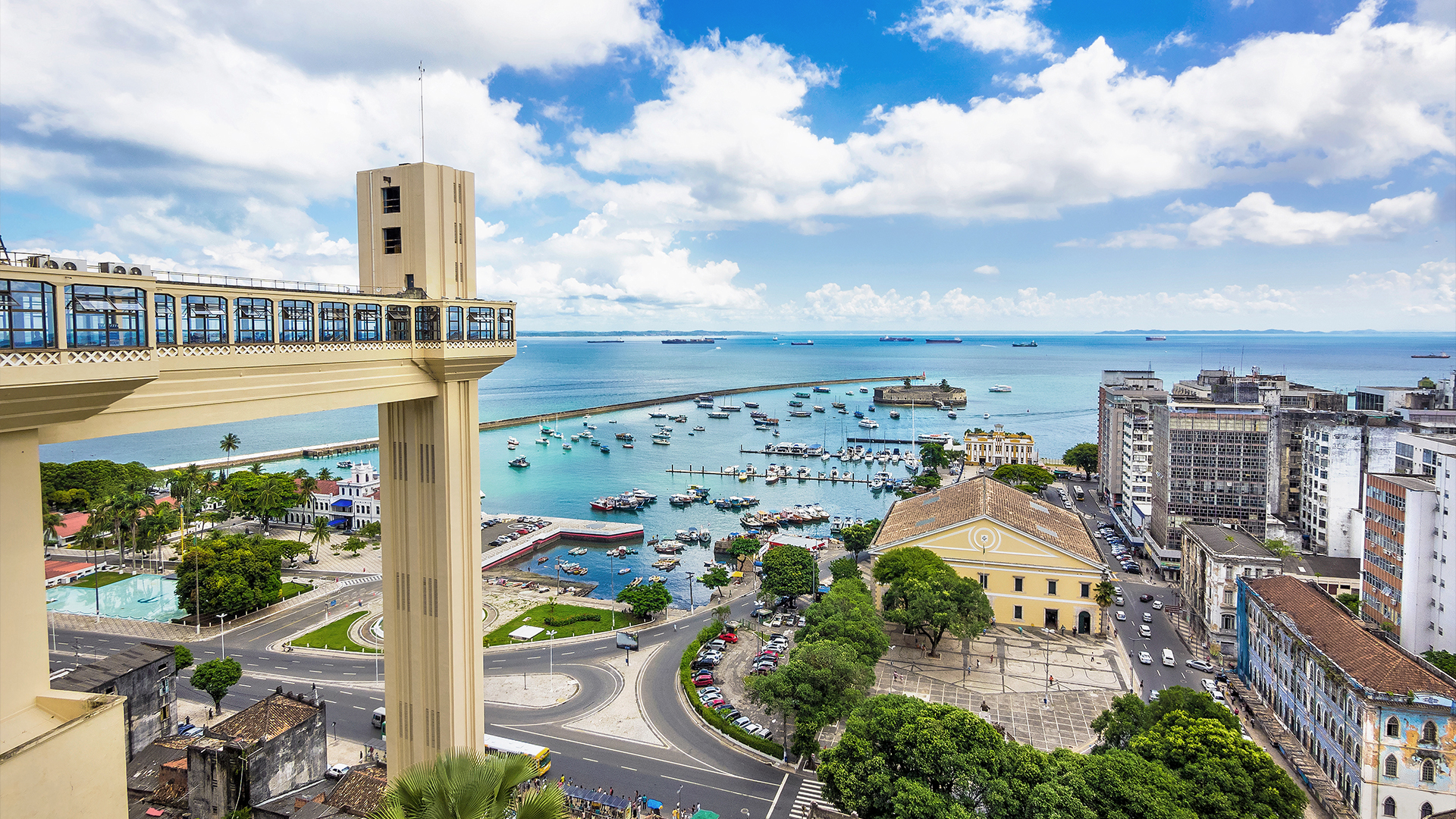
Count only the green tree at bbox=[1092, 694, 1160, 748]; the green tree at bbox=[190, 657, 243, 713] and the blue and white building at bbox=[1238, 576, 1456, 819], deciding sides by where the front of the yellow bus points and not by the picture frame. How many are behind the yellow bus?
1

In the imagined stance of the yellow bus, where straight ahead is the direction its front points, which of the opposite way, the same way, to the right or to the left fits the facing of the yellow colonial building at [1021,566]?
to the right

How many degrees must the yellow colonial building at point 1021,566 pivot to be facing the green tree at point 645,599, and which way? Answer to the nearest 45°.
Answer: approximately 90° to its right

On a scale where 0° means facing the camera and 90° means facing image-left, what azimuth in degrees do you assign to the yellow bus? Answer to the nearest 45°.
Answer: approximately 315°

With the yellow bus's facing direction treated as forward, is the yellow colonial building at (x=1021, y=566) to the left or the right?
on its left

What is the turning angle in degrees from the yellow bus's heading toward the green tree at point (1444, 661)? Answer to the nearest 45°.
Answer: approximately 45° to its left

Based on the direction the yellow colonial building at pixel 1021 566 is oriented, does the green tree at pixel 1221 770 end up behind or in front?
in front

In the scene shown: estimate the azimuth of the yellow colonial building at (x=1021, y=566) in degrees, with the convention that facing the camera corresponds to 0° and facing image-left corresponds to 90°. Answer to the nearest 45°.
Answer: approximately 0°

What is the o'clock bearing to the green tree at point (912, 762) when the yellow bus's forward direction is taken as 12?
The green tree is roughly at 12 o'clock from the yellow bus.

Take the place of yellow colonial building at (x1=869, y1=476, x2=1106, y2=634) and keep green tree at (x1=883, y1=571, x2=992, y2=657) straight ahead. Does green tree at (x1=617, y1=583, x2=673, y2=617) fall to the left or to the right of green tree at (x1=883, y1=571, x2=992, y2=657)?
right

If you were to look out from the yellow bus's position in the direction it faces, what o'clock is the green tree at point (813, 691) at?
The green tree is roughly at 11 o'clock from the yellow bus.
